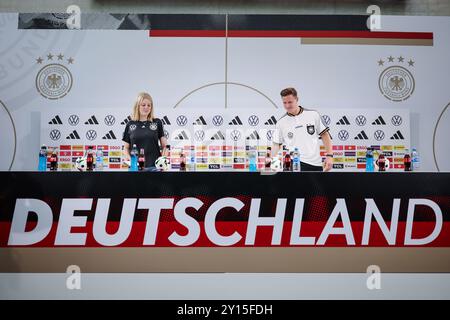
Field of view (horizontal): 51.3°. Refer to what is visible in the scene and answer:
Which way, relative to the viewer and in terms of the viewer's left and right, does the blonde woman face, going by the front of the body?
facing the viewer

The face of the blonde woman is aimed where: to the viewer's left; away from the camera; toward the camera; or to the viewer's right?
toward the camera
